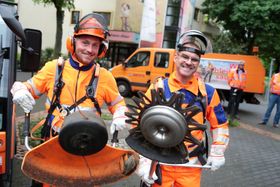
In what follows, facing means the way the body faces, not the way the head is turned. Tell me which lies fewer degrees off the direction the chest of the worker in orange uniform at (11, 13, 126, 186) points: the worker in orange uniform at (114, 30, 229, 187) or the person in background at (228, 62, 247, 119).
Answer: the worker in orange uniform

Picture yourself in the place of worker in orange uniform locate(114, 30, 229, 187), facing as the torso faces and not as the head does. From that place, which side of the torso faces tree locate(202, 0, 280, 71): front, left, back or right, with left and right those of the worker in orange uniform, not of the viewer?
back

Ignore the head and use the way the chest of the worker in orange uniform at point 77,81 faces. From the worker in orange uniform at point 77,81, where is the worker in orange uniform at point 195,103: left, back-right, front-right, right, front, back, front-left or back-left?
left

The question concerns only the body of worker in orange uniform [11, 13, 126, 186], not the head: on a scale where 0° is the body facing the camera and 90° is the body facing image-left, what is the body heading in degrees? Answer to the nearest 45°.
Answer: approximately 0°

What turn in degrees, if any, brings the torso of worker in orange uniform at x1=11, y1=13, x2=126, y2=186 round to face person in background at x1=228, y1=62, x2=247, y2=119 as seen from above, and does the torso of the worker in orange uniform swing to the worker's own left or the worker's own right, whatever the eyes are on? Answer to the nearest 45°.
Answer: approximately 135° to the worker's own left

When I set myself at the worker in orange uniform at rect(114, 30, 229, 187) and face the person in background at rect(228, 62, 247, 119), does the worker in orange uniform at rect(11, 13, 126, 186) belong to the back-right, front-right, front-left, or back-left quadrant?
back-left

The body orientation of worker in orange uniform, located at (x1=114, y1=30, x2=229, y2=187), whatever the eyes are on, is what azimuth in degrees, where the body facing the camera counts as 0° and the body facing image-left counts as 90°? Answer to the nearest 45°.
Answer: approximately 0°

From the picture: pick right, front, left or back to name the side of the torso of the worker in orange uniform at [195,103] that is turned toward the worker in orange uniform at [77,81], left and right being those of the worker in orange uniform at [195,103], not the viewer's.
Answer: right
